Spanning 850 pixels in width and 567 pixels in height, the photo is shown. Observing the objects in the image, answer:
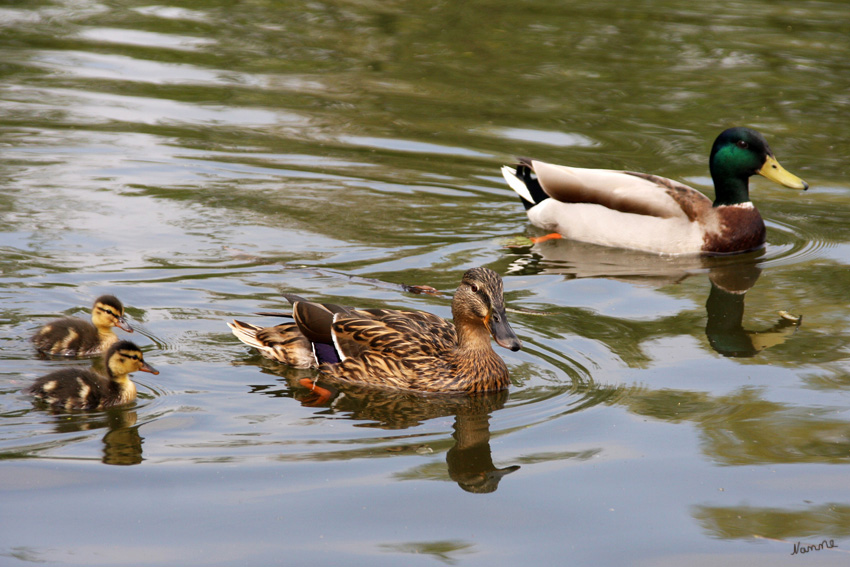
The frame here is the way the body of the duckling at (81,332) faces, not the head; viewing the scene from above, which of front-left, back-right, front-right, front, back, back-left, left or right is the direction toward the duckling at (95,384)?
right

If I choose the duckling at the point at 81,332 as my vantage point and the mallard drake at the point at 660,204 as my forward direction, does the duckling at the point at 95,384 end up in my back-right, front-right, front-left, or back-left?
back-right

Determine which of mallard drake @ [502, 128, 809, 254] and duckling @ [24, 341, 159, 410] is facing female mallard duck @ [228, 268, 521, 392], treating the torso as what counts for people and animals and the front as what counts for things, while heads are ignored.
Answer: the duckling

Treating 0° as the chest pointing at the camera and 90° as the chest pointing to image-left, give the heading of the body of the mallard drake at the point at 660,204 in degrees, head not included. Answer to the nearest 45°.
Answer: approximately 270°

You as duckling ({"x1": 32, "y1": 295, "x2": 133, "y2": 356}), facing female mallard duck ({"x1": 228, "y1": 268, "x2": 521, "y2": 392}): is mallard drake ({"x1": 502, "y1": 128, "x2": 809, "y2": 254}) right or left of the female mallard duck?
left

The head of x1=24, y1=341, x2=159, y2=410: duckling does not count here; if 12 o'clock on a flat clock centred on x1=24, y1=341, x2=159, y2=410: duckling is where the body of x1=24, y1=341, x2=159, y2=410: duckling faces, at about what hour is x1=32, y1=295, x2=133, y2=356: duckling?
x1=32, y1=295, x2=133, y2=356: duckling is roughly at 9 o'clock from x1=24, y1=341, x2=159, y2=410: duckling.

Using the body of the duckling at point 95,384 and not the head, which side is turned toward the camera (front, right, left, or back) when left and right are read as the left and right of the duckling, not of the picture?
right

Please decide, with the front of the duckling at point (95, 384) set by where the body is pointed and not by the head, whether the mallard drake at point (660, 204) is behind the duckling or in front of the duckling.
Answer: in front

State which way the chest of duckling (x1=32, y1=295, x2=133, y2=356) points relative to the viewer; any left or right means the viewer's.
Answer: facing to the right of the viewer

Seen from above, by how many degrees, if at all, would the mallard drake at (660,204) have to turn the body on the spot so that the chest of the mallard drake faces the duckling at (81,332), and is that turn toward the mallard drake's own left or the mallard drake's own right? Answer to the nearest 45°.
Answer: approximately 135° to the mallard drake's own right
